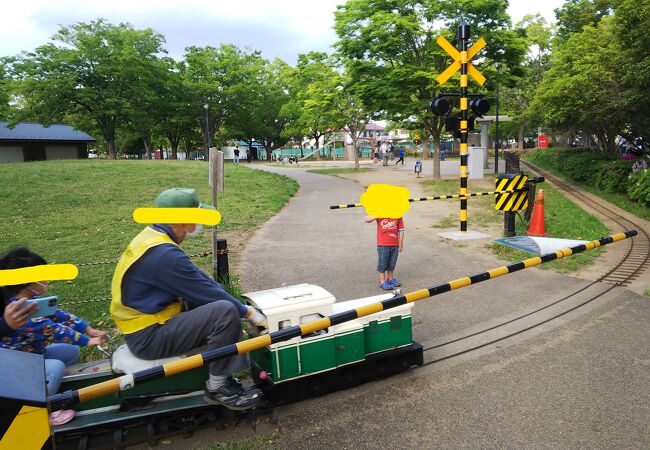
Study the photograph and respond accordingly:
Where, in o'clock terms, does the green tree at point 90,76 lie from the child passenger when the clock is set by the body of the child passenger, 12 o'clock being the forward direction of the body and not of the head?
The green tree is roughly at 9 o'clock from the child passenger.

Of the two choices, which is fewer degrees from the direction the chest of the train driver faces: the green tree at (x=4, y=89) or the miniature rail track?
the miniature rail track

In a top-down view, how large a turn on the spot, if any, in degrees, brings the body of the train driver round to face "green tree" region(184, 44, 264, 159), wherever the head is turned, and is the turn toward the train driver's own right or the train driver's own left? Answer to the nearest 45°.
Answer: approximately 90° to the train driver's own left

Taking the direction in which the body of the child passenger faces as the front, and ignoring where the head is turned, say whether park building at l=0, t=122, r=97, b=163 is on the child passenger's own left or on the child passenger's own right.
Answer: on the child passenger's own left

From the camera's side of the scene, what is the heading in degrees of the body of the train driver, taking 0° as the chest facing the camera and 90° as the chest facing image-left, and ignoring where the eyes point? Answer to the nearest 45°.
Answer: approximately 270°

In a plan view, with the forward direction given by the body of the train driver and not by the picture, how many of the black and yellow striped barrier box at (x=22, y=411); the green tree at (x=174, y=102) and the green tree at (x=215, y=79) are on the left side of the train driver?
2

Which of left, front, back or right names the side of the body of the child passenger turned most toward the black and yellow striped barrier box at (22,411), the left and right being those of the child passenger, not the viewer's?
right

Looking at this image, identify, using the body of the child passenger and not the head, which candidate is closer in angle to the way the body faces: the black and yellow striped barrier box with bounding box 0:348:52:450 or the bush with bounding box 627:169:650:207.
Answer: the bush

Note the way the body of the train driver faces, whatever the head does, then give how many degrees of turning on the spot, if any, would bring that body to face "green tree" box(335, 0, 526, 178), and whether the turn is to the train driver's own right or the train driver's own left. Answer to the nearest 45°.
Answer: approximately 45° to the train driver's own left

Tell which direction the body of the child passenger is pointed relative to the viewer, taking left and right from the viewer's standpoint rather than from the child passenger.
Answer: facing to the right of the viewer

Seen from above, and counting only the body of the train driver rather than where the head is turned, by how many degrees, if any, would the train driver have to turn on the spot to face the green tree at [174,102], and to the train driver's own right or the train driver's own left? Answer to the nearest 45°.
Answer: approximately 90° to the train driver's own left

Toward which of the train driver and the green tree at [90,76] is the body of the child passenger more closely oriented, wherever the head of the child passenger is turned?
the train driver

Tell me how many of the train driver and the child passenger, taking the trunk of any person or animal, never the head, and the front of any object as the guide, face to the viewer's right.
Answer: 2

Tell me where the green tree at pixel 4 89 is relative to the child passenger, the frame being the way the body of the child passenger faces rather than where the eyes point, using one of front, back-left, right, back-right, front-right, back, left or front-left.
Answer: left
